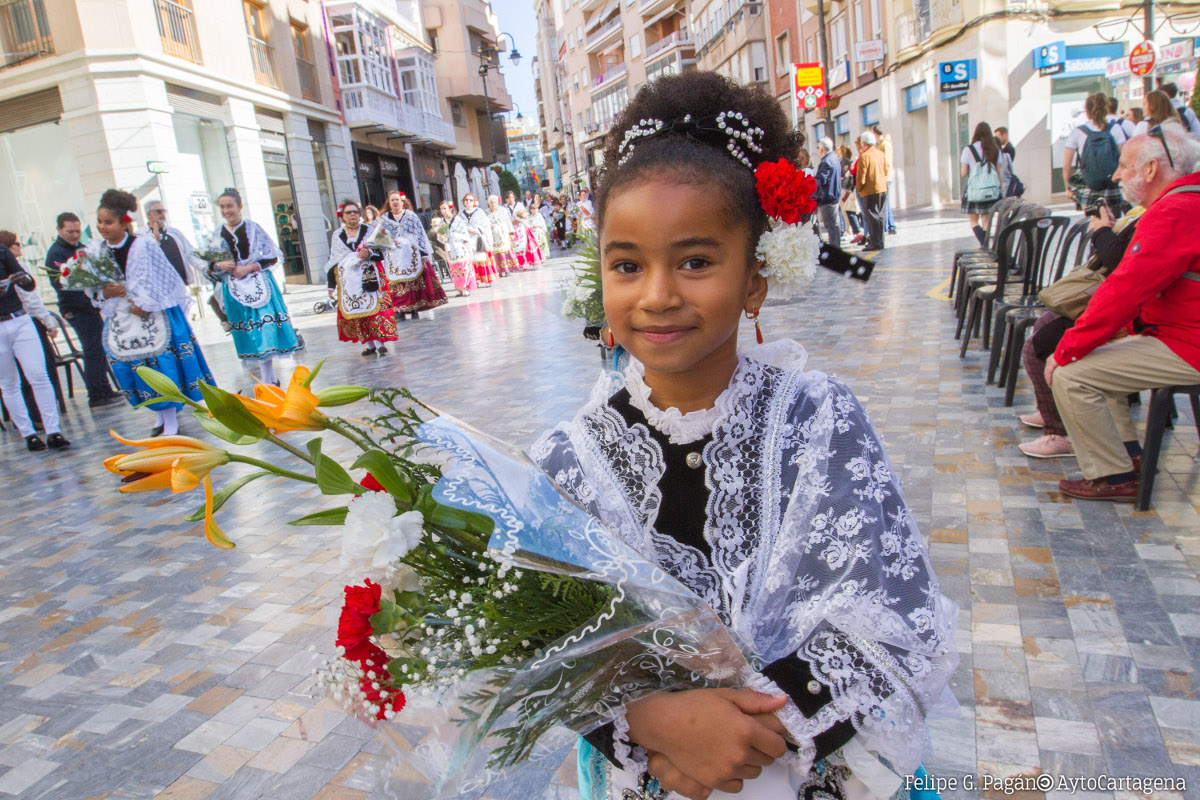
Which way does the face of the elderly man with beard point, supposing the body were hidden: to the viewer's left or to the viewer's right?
to the viewer's left

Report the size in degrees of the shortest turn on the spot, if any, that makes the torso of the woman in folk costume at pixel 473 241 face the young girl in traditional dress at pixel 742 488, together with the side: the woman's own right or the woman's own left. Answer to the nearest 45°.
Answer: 0° — they already face them

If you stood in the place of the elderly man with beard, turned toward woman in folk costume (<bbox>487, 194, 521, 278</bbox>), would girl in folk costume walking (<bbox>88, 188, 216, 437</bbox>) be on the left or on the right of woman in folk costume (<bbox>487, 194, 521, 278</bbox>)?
left

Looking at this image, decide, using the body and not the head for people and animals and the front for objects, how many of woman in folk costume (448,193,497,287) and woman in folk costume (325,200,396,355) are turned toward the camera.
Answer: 2

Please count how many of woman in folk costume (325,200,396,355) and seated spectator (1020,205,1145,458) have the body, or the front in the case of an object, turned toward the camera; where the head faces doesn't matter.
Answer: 1

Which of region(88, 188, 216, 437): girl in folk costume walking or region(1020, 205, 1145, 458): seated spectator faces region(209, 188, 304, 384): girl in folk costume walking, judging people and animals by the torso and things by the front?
the seated spectator

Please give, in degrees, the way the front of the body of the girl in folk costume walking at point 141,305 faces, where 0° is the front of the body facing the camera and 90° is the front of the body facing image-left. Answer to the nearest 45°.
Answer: approximately 45°

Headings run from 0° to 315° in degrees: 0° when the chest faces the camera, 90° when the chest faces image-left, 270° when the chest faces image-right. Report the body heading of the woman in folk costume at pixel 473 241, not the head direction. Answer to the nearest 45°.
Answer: approximately 0°

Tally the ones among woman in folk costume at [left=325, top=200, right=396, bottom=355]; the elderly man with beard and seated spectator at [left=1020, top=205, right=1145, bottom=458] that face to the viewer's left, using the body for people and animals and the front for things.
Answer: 2

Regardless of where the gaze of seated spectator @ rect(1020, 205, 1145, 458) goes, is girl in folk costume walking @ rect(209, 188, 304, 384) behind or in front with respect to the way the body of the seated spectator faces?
in front

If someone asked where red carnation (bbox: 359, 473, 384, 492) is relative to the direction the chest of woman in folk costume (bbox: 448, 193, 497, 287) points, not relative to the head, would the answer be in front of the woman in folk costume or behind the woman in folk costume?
in front
